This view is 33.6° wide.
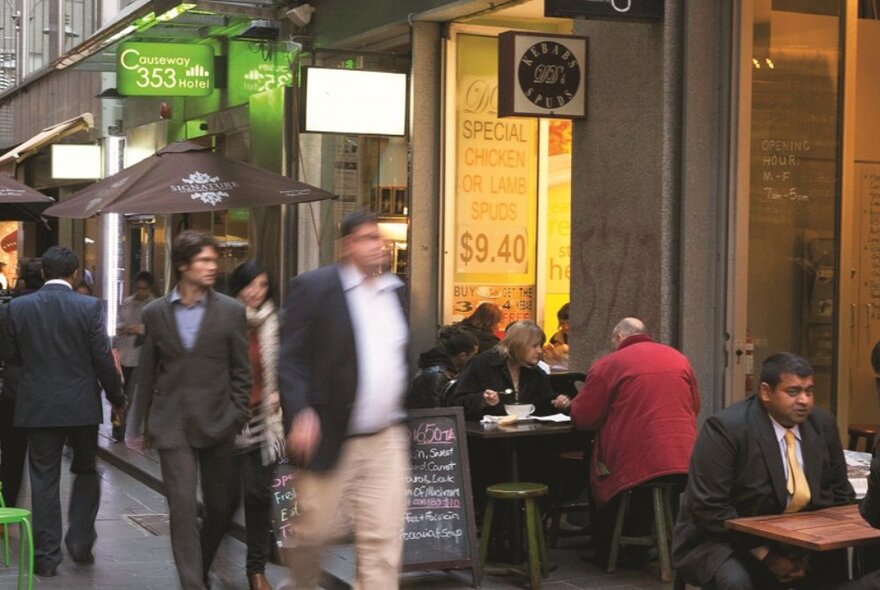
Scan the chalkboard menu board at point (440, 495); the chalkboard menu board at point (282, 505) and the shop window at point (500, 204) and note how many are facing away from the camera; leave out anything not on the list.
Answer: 0

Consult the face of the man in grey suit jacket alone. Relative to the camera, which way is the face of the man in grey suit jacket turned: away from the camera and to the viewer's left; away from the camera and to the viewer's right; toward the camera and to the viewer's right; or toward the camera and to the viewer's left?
toward the camera and to the viewer's right

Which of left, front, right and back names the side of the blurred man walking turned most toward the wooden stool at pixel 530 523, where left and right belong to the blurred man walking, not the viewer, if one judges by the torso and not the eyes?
left

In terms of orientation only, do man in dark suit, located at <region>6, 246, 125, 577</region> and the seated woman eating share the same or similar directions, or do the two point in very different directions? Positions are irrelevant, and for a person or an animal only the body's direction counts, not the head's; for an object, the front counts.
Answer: very different directions

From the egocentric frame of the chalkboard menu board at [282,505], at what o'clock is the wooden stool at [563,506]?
The wooden stool is roughly at 8 o'clock from the chalkboard menu board.

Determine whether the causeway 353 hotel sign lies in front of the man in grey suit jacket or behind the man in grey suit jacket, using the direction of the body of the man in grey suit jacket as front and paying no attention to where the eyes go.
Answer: behind

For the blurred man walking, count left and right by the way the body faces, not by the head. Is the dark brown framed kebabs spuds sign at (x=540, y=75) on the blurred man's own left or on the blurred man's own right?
on the blurred man's own left

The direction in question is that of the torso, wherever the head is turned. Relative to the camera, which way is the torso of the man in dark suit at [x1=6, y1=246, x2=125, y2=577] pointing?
away from the camera

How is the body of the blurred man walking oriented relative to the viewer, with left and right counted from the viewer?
facing the viewer and to the right of the viewer

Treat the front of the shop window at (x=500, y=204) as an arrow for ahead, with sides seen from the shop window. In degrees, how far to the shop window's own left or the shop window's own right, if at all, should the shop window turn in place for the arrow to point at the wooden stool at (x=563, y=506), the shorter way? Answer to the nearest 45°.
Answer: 0° — it already faces it

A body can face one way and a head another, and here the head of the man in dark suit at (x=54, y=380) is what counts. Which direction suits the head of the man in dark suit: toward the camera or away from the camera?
away from the camera

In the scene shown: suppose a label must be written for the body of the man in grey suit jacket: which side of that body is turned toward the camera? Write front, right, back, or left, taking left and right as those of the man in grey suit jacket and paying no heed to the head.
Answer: front

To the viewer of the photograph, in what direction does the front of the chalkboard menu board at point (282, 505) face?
facing the viewer
